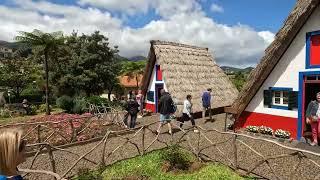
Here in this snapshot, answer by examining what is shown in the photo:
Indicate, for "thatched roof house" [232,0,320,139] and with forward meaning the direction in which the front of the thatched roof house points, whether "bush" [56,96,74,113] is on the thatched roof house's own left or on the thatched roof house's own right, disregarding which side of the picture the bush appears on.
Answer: on the thatched roof house's own right

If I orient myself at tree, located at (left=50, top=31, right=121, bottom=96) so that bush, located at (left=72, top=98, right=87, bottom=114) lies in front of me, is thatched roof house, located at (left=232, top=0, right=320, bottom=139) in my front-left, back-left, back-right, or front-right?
front-left

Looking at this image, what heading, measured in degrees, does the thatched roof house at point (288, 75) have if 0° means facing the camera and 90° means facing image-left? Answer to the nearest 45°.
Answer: approximately 45°

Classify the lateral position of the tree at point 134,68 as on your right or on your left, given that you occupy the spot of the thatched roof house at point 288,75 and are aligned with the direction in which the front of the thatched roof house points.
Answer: on your right

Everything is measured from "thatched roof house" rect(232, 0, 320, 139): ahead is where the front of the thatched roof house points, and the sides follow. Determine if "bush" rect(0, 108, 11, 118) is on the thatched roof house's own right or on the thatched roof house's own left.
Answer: on the thatched roof house's own right

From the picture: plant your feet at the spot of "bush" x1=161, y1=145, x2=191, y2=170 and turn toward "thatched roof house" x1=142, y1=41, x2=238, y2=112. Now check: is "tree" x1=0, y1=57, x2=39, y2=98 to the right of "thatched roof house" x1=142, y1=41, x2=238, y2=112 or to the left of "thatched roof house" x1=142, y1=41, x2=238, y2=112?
left

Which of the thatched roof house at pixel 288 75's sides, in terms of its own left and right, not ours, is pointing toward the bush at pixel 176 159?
front
